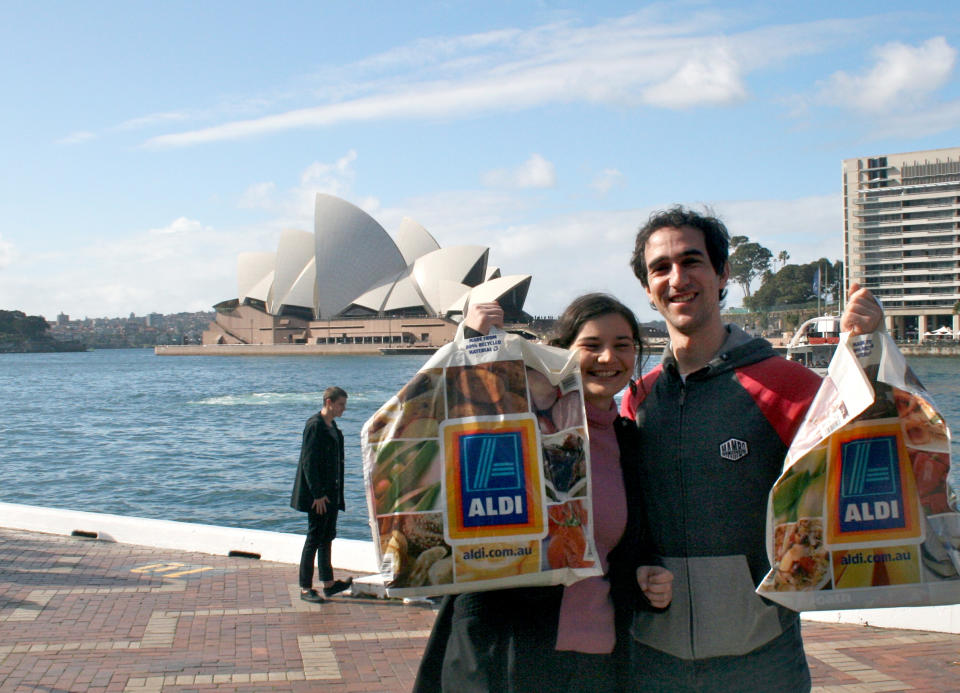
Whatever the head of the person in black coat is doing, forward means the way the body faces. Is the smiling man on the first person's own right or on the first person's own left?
on the first person's own right

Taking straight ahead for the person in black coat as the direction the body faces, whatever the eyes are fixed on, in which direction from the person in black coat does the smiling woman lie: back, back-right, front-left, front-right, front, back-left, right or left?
right

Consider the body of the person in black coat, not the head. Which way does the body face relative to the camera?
to the viewer's right

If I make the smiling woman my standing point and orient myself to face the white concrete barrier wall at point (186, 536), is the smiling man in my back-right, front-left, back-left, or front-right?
back-right
